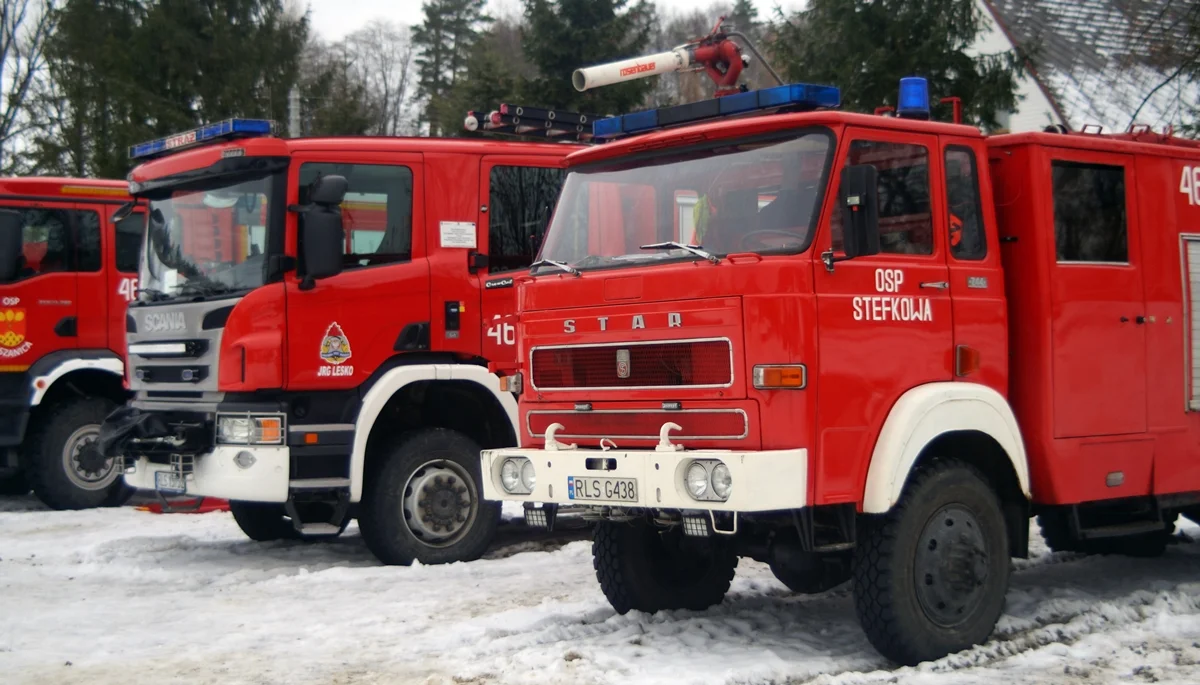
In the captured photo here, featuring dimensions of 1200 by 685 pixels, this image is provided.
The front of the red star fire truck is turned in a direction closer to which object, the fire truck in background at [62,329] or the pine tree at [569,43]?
the fire truck in background

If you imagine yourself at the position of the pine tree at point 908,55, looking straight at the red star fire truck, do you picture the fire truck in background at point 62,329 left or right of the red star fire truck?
right

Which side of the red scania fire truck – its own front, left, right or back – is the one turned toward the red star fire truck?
left

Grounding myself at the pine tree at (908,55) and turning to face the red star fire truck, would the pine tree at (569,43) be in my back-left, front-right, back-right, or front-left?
back-right

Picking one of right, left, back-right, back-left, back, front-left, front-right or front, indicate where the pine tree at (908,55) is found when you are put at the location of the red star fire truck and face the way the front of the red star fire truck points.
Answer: back-right

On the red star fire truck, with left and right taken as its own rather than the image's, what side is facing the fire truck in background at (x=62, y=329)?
right

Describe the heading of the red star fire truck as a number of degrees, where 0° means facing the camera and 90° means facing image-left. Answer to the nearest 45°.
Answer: approximately 45°

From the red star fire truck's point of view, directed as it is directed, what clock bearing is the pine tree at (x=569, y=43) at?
The pine tree is roughly at 4 o'clock from the red star fire truck.

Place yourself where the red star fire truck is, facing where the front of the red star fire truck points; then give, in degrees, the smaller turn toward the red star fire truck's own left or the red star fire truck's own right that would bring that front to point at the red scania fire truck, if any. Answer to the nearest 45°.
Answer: approximately 90° to the red star fire truck's own right

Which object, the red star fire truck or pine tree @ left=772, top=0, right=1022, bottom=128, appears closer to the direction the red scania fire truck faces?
the red star fire truck
